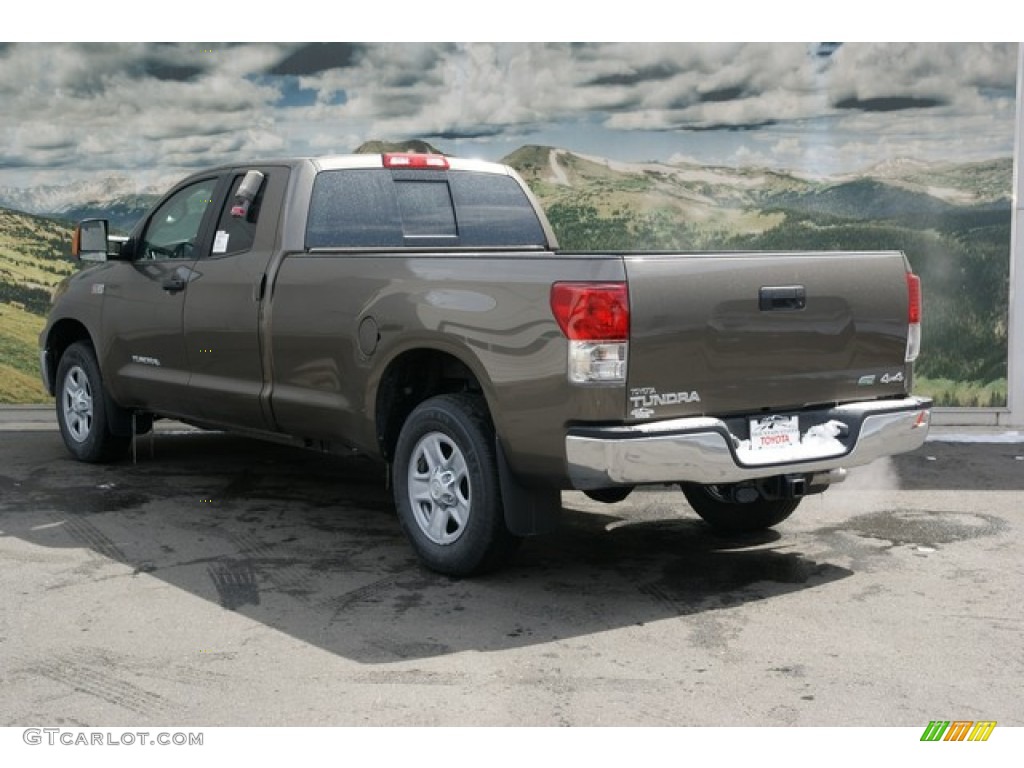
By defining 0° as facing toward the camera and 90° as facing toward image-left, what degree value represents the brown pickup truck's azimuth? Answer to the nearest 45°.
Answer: approximately 135°
